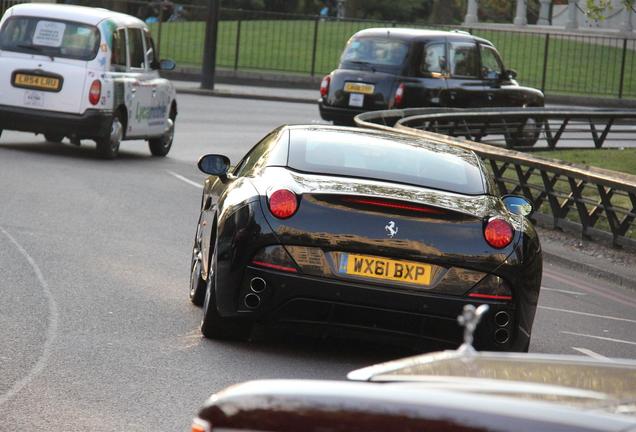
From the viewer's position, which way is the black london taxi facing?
facing away from the viewer and to the right of the viewer

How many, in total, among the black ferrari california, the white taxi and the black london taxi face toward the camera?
0

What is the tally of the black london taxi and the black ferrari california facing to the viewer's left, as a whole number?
0

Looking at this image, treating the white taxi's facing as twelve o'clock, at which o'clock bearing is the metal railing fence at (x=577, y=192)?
The metal railing fence is roughly at 3 o'clock from the white taxi.

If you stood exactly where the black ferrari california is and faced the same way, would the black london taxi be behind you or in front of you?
in front

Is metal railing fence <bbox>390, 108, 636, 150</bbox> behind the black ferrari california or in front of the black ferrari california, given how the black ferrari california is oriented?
in front

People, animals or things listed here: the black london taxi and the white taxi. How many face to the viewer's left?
0

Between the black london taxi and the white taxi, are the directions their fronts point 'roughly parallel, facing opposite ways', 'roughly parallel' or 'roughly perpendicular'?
roughly parallel

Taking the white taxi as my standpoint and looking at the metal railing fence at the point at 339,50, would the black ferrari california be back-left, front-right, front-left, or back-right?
back-right

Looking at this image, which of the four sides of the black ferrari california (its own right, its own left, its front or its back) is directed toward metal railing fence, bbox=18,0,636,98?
front

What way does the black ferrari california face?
away from the camera

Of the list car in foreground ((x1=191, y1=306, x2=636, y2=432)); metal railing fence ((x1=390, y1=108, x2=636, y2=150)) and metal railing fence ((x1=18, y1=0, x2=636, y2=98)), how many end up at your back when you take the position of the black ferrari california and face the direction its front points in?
1

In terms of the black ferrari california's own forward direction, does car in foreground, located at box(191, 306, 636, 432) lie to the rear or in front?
to the rear

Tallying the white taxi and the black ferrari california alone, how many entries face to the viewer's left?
0

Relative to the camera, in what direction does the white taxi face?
facing away from the viewer and to the right of the viewer
